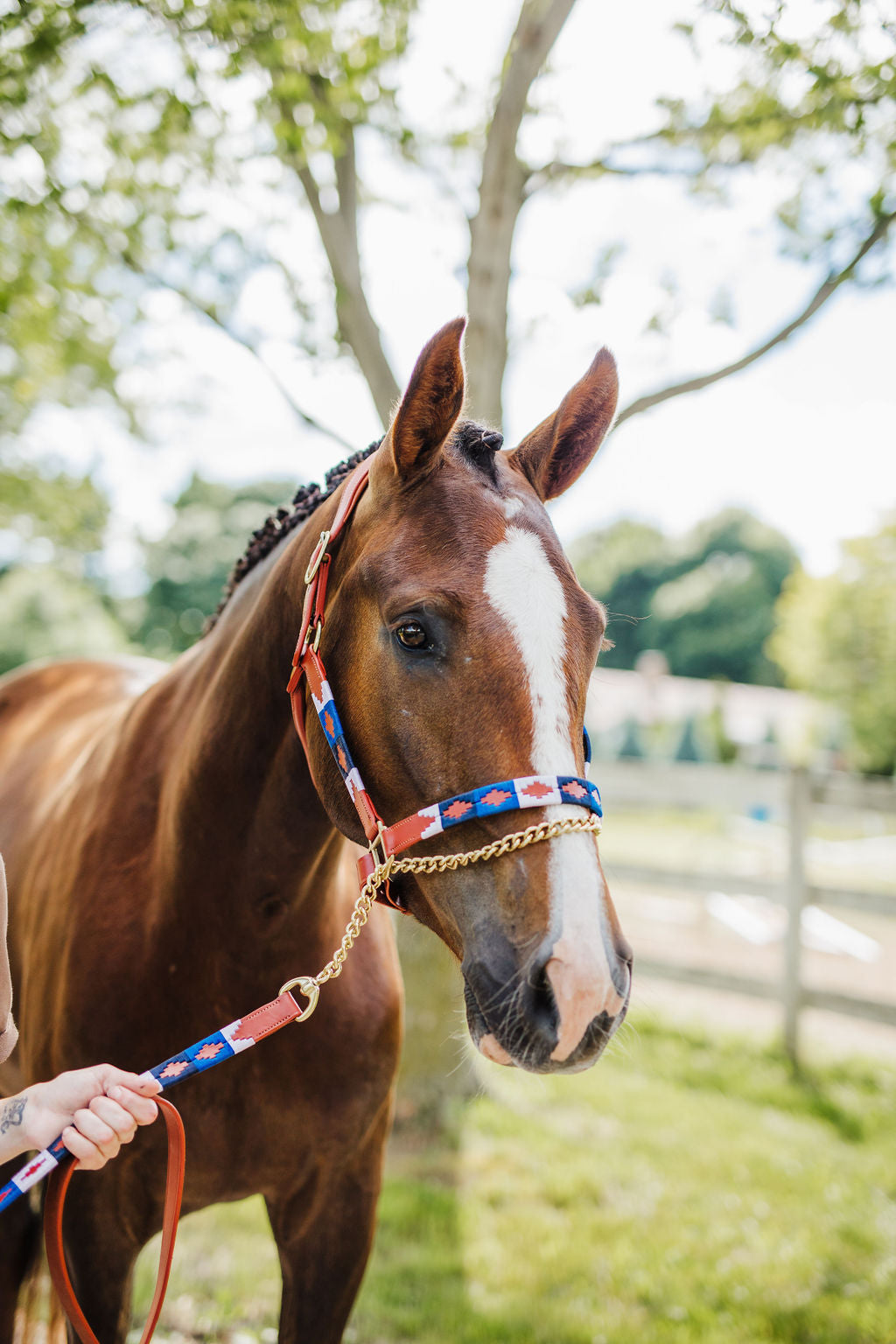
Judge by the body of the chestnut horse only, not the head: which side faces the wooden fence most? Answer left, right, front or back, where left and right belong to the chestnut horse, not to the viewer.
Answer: left

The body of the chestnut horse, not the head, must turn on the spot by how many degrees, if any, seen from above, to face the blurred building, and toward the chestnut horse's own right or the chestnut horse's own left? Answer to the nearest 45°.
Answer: approximately 90° to the chestnut horse's own left

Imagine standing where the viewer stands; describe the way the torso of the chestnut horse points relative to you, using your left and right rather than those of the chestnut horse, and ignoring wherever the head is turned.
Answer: facing the viewer and to the right of the viewer
